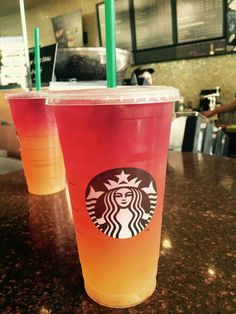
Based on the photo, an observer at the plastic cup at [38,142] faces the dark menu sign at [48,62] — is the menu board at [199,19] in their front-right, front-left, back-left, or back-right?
front-right

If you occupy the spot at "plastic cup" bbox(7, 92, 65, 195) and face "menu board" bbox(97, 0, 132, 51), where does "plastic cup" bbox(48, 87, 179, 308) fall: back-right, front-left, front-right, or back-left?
back-right

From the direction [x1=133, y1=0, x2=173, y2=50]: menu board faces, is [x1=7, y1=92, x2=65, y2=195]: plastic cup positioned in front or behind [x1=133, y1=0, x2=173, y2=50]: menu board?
in front

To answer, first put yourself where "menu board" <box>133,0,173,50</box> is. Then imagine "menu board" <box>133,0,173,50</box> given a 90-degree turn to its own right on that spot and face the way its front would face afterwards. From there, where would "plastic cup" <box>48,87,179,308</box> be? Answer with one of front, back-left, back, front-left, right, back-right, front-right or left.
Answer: left

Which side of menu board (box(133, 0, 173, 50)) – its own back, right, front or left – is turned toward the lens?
front
